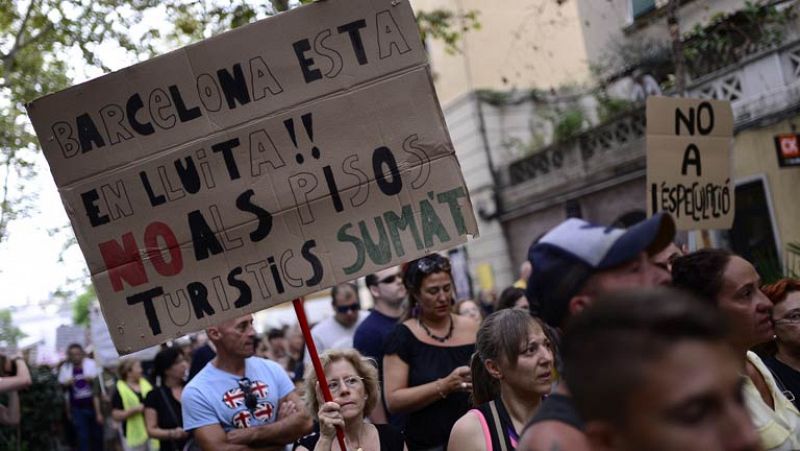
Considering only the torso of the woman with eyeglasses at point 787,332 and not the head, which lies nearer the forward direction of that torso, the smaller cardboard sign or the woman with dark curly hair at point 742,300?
the woman with dark curly hair

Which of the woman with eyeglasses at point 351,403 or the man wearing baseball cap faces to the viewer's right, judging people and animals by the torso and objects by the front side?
the man wearing baseball cap

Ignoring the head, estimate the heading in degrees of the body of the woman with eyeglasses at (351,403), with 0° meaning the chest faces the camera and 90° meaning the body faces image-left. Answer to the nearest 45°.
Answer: approximately 0°

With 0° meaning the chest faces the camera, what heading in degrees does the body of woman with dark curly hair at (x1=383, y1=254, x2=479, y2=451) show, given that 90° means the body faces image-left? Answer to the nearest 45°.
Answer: approximately 315°
